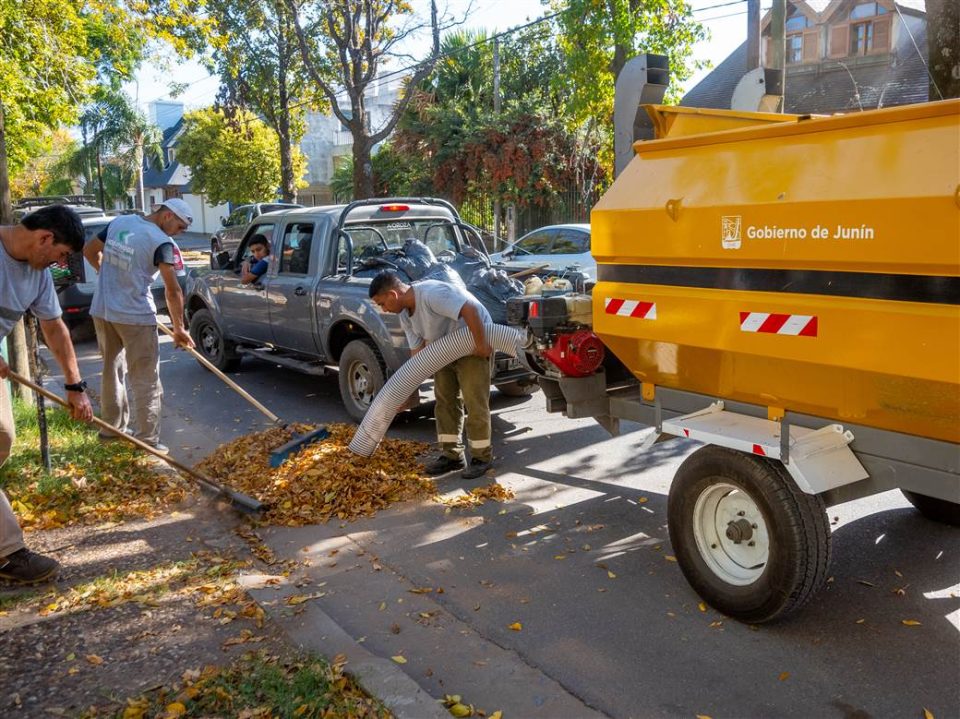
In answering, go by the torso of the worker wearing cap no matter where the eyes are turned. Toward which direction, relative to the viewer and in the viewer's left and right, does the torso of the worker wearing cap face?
facing away from the viewer and to the right of the viewer

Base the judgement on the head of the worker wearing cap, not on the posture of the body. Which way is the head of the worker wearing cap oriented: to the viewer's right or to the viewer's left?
to the viewer's right
